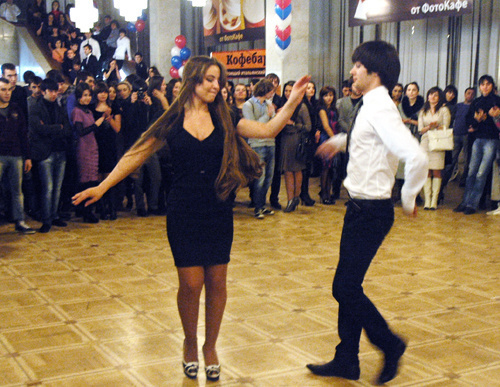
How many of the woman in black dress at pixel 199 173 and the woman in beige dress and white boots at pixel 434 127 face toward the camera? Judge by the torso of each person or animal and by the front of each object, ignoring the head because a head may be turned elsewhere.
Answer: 2

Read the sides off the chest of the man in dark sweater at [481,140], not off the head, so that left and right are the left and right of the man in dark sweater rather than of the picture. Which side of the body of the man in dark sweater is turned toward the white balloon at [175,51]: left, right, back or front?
right

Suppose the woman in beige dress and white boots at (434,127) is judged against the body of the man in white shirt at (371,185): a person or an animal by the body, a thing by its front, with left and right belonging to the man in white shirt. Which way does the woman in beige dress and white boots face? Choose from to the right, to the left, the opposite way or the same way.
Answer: to the left

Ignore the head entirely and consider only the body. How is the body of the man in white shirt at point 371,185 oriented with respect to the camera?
to the viewer's left

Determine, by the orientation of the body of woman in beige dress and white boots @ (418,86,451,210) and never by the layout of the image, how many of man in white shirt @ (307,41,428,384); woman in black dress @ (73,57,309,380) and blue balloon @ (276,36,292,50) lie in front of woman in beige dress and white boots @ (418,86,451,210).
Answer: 2

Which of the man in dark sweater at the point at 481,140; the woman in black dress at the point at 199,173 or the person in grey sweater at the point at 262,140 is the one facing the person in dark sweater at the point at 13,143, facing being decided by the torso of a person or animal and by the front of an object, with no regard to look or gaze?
the man in dark sweater

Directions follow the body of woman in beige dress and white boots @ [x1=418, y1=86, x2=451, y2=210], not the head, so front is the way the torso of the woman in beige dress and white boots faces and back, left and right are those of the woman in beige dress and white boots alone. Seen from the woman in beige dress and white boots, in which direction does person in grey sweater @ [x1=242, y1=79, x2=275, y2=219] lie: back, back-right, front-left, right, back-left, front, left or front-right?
front-right

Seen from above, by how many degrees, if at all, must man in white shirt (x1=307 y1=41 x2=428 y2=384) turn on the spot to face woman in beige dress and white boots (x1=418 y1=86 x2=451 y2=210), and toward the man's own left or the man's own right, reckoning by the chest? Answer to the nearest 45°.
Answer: approximately 90° to the man's own right

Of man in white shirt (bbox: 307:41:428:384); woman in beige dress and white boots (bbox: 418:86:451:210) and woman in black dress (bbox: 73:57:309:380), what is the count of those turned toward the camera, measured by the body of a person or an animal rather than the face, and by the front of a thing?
2

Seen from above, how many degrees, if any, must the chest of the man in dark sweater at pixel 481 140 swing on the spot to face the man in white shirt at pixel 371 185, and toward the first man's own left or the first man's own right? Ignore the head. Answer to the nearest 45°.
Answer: approximately 45° to the first man's own left

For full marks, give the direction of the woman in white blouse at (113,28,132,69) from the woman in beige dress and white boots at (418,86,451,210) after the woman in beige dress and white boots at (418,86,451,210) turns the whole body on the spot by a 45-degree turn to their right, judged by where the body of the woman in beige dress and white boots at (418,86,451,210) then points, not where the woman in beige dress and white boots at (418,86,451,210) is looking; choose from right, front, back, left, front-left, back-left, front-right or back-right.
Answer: right

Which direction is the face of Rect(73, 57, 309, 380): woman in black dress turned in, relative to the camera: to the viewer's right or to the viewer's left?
to the viewer's right

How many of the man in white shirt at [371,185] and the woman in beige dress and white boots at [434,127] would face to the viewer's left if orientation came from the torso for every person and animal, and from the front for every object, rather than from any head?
1

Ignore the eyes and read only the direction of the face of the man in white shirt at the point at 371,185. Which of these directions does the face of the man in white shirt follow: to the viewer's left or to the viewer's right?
to the viewer's left

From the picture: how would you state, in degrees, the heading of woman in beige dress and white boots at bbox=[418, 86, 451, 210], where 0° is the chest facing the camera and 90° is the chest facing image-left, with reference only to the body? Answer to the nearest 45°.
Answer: approximately 0°

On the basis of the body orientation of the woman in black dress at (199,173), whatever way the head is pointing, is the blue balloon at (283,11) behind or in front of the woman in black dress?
behind

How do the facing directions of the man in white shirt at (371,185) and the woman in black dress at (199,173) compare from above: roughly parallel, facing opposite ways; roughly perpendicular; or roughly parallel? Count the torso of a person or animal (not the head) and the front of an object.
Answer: roughly perpendicular
